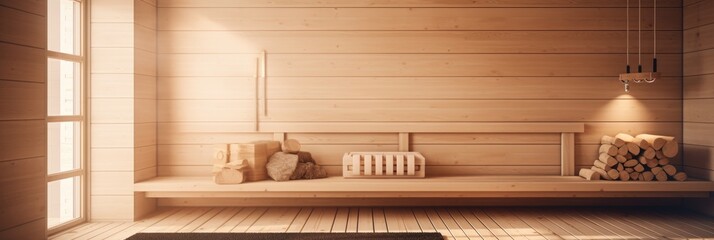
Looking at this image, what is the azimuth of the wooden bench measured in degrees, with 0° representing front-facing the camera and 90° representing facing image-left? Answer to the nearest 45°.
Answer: approximately 0°
